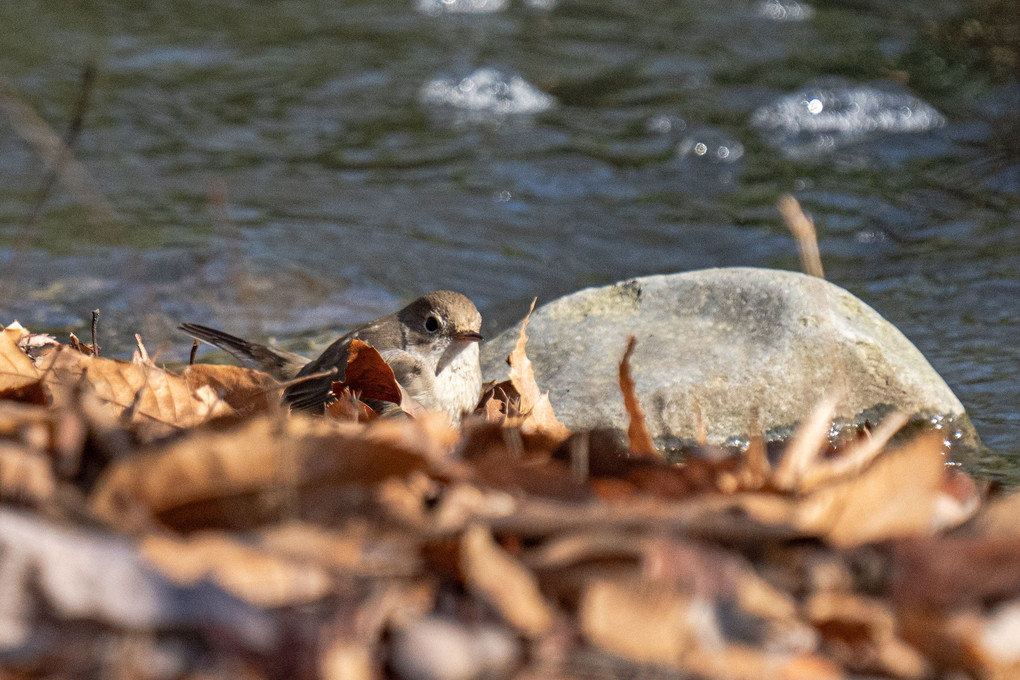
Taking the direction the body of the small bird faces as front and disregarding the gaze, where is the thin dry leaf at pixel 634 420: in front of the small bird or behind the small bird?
in front

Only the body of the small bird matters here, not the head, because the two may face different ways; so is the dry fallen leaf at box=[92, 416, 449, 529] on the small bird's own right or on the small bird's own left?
on the small bird's own right

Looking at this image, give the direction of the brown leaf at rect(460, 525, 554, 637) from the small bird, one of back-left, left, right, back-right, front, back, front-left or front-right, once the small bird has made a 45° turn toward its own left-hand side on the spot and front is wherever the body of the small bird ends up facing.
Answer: right

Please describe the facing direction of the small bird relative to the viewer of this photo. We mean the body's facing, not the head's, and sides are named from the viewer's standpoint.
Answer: facing the viewer and to the right of the viewer

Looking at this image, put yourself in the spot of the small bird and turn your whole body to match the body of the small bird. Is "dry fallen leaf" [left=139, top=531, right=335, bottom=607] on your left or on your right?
on your right

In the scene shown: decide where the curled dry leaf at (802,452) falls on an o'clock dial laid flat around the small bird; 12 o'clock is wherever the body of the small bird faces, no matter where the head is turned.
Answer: The curled dry leaf is roughly at 1 o'clock from the small bird.
